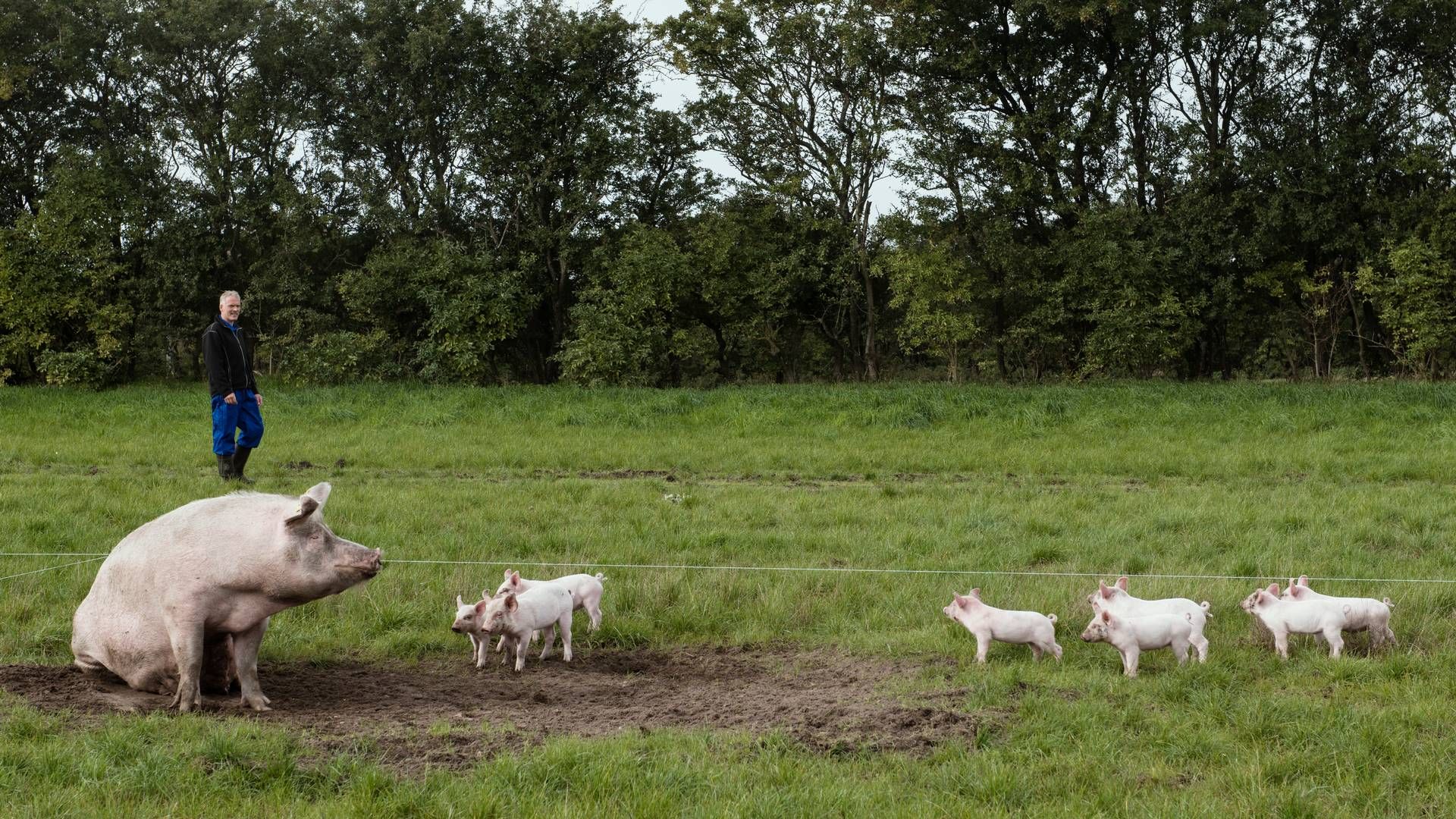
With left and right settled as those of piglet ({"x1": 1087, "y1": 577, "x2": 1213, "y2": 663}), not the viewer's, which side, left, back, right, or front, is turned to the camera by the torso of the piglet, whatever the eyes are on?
left

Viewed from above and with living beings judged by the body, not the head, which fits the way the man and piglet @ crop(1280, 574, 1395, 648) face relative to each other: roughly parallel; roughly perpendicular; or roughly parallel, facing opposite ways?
roughly parallel, facing opposite ways

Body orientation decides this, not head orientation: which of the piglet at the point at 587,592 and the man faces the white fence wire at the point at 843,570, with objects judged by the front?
the man

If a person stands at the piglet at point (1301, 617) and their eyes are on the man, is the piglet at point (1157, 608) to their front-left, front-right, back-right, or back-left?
front-left

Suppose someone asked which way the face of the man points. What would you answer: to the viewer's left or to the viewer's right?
to the viewer's right

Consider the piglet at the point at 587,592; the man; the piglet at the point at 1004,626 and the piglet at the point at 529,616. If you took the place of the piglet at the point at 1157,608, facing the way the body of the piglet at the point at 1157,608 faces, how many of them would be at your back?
0

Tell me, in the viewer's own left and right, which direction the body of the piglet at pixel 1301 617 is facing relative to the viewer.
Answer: facing to the left of the viewer

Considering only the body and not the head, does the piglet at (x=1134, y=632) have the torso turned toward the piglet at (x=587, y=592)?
yes

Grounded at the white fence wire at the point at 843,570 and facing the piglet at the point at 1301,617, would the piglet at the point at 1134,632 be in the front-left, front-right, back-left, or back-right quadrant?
front-right

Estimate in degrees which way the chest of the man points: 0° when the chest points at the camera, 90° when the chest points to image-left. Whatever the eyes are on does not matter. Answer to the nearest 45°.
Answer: approximately 315°

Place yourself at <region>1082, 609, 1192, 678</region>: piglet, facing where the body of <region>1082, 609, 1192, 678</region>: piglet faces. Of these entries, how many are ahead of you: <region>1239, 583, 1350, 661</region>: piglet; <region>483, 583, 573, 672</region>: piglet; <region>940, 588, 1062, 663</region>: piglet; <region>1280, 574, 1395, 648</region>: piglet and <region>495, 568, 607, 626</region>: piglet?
3

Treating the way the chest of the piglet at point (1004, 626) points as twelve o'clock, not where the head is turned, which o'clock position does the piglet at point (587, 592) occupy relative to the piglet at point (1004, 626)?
the piglet at point (587, 592) is roughly at 12 o'clock from the piglet at point (1004, 626).

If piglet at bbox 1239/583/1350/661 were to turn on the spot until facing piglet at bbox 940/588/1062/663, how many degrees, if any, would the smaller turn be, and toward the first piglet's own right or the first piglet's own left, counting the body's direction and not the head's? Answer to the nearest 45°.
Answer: approximately 45° to the first piglet's own left

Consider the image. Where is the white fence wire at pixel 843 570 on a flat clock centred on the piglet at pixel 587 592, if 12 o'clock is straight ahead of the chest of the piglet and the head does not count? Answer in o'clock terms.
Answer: The white fence wire is roughly at 5 o'clock from the piglet.

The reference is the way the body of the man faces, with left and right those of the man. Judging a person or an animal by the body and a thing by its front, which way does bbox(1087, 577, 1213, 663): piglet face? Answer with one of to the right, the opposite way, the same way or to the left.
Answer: the opposite way

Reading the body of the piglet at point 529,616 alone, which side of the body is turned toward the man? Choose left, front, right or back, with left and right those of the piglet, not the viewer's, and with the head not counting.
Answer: right

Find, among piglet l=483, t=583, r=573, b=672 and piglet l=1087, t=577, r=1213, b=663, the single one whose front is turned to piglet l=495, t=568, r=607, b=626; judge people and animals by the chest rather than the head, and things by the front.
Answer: piglet l=1087, t=577, r=1213, b=663

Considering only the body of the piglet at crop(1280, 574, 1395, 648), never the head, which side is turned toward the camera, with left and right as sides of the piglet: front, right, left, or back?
left

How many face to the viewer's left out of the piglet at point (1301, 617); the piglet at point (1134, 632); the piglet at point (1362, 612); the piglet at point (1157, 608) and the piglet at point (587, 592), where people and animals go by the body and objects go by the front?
5

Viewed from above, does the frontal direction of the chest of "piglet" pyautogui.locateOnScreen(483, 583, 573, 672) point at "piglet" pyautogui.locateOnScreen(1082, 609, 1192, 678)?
no

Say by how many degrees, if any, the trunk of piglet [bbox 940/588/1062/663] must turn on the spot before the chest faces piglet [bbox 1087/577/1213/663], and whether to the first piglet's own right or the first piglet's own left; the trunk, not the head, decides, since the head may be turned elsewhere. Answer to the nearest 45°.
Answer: approximately 180°
